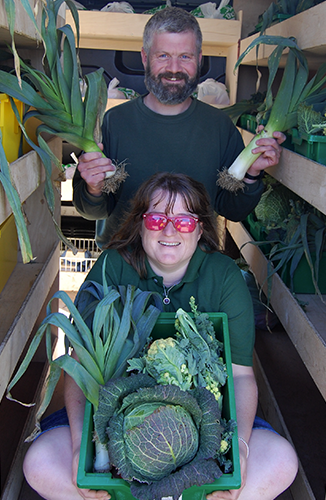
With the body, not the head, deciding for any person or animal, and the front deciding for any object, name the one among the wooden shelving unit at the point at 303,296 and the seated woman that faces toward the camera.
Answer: the seated woman

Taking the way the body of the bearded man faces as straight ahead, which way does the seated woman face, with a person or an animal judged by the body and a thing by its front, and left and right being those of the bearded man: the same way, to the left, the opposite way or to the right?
the same way

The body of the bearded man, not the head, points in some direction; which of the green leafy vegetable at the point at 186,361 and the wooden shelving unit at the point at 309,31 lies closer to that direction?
the green leafy vegetable

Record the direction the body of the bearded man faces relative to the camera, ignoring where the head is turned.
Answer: toward the camera

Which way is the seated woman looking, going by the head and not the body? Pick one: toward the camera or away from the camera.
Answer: toward the camera

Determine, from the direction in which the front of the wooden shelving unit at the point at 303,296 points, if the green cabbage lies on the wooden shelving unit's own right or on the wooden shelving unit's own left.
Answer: on the wooden shelving unit's own left

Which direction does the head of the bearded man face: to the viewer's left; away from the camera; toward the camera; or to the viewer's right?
toward the camera

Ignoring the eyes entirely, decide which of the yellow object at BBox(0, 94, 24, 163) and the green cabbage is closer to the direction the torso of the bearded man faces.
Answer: the green cabbage

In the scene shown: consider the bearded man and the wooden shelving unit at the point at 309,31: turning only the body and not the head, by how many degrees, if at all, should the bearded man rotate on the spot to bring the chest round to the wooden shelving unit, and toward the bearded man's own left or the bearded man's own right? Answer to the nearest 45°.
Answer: approximately 90° to the bearded man's own left

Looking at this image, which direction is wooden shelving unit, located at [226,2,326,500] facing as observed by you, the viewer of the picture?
facing to the left of the viewer

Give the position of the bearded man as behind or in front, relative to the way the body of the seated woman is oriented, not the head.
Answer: behind

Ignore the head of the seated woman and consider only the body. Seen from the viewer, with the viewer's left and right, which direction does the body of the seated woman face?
facing the viewer

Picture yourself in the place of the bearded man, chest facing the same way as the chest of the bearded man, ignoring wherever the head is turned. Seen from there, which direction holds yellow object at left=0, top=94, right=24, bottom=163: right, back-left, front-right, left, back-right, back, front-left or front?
front-right

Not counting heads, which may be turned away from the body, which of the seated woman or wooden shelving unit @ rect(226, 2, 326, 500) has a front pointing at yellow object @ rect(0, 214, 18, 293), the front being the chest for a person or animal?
the wooden shelving unit

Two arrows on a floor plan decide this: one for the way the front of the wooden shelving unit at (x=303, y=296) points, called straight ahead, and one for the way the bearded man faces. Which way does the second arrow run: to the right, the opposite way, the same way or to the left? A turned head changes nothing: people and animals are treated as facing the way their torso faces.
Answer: to the left
